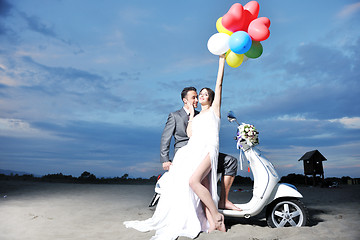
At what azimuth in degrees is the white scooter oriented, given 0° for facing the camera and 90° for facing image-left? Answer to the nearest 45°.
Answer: approximately 270°

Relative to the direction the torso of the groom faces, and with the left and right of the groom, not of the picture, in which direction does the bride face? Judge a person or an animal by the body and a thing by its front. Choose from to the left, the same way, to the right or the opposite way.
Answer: to the right

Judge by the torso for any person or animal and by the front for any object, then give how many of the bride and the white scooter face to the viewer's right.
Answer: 1

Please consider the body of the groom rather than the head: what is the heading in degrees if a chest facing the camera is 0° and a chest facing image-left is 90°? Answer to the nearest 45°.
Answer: approximately 315°

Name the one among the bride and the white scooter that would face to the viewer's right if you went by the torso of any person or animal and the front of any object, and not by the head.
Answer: the white scooter

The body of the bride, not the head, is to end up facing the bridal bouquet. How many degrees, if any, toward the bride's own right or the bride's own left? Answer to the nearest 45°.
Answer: approximately 135° to the bride's own left
